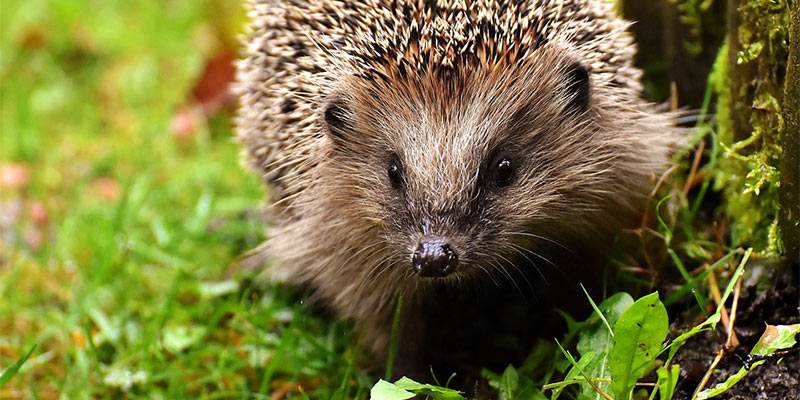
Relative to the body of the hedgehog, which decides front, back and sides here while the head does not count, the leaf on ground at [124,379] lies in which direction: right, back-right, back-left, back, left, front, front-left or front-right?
right

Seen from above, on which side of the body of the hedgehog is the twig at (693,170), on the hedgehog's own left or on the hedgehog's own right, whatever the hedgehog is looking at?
on the hedgehog's own left

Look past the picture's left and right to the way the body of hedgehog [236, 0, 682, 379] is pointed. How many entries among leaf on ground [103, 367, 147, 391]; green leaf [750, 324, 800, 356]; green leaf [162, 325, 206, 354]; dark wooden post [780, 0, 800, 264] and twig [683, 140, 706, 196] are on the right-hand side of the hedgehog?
2

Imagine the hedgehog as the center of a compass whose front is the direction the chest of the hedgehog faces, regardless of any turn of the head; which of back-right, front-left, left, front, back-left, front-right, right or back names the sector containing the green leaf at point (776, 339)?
front-left

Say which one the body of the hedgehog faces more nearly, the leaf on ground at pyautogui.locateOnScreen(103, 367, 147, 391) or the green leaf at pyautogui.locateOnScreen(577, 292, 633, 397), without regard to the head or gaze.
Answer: the green leaf

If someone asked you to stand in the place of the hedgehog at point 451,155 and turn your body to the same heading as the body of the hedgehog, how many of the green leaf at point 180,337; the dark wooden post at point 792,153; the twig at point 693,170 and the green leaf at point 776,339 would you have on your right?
1

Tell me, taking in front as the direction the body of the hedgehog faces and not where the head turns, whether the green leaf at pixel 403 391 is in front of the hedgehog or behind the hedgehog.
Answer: in front

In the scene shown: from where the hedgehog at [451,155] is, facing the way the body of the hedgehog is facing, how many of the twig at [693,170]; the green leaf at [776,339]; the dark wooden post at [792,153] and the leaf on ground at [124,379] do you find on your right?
1

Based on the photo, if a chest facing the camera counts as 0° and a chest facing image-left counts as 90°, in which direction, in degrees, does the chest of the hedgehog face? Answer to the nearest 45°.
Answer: approximately 0°

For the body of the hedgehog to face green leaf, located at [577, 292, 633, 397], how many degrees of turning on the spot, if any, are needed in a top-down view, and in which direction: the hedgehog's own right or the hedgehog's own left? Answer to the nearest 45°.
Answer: approximately 45° to the hedgehog's own left

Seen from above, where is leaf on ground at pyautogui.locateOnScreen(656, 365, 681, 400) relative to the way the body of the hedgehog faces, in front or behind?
in front

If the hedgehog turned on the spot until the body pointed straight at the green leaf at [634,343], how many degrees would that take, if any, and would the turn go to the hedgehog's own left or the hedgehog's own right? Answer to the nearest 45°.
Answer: approximately 45° to the hedgehog's own left
